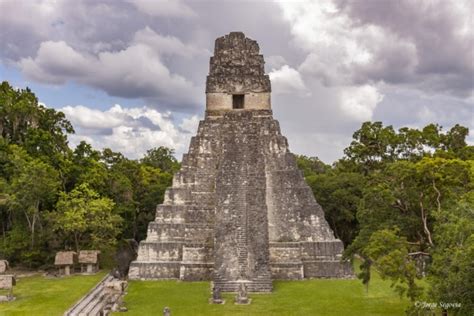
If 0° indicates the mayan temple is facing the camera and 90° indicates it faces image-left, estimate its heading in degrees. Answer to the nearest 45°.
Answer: approximately 0°

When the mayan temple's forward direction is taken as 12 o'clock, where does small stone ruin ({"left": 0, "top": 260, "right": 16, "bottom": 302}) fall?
The small stone ruin is roughly at 2 o'clock from the mayan temple.

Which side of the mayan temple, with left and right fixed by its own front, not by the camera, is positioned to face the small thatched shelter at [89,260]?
right

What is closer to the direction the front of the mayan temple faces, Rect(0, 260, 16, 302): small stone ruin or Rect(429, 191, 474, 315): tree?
the tree

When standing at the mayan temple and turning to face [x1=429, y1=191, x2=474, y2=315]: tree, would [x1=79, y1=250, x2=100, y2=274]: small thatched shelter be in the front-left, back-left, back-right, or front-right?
back-right

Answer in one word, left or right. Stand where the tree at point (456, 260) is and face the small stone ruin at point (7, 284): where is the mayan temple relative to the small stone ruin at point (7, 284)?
right

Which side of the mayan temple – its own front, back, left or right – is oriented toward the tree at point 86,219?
right

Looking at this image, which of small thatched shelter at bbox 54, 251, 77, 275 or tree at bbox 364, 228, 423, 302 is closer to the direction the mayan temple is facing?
the tree

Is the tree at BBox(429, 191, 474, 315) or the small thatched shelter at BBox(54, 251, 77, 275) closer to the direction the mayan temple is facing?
the tree

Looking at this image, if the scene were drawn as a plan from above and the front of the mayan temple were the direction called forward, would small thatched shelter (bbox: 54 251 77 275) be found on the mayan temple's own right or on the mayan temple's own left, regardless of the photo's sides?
on the mayan temple's own right
